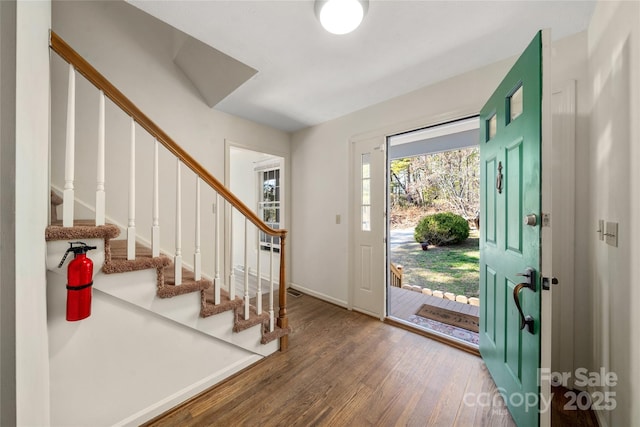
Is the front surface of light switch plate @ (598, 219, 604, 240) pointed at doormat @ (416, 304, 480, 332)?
no

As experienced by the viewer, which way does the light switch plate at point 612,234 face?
facing the viewer and to the left of the viewer

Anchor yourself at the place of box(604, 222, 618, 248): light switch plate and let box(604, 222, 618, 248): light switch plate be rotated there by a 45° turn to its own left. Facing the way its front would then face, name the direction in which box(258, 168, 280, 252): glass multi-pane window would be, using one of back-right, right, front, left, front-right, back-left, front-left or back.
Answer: right

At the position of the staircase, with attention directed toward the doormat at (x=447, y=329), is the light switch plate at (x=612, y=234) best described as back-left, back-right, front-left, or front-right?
front-right

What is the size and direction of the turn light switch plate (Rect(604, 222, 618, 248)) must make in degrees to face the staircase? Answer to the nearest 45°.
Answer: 0° — it already faces it

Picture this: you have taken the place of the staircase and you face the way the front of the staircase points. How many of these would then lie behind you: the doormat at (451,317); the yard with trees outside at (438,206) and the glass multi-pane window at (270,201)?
0

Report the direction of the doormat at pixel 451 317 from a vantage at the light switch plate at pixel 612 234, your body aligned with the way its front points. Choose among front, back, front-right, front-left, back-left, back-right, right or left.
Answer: right

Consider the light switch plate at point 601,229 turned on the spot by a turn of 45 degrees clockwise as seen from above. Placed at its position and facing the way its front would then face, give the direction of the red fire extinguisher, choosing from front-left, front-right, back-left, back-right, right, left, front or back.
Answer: front-left

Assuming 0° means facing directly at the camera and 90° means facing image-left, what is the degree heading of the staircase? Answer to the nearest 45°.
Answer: approximately 225°

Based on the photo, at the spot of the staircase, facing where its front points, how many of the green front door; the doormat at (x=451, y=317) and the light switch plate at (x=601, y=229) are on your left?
0

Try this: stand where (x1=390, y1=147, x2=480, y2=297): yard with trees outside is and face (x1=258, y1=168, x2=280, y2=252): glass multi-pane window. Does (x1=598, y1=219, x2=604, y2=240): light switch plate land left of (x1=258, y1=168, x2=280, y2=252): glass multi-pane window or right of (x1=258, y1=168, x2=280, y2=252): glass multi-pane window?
left

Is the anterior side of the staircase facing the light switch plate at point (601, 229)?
no

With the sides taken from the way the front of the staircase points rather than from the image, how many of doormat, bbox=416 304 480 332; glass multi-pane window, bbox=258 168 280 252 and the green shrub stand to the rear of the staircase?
0

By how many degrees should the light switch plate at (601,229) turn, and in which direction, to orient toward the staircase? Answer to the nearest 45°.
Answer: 0° — it already faces it
